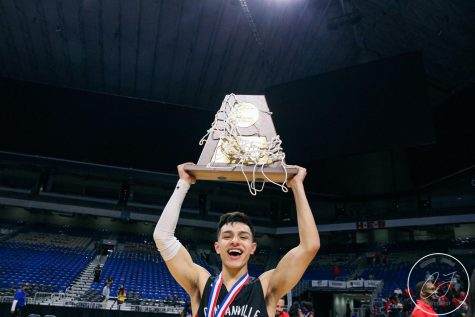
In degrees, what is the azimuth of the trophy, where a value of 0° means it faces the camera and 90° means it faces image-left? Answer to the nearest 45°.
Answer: approximately 0°

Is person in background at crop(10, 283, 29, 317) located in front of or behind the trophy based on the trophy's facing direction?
behind
